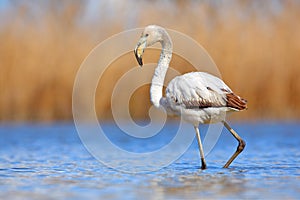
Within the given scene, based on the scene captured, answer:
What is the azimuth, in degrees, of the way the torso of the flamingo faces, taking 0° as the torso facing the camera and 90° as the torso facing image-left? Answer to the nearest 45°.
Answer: approximately 90°
